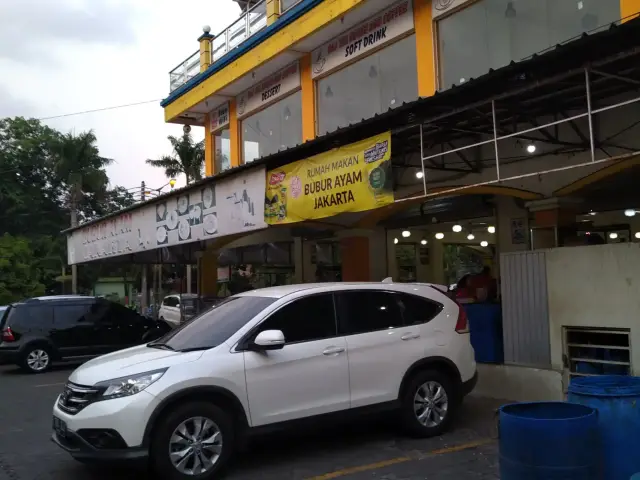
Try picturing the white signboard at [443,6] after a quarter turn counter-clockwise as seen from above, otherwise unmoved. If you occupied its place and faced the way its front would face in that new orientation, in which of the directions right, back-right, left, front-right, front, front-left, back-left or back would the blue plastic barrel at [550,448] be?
front-right

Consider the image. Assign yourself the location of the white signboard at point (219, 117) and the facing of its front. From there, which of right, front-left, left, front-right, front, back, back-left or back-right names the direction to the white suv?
front-left

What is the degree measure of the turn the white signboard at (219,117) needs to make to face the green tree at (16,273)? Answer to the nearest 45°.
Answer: approximately 90° to its right

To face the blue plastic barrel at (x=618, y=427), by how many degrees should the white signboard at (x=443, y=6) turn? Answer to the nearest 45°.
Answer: approximately 45° to its left

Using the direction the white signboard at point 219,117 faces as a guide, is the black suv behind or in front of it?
in front

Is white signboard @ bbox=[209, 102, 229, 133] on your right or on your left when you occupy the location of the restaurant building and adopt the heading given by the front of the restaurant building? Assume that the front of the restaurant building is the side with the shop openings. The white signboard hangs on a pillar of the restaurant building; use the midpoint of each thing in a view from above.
on your right
